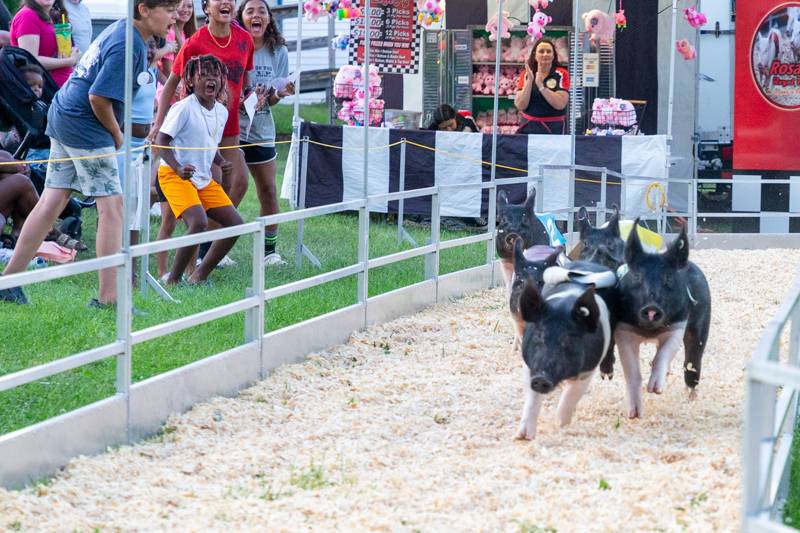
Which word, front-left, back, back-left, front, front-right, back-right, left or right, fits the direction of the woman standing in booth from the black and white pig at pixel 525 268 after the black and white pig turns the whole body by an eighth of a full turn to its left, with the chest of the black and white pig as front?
back-left

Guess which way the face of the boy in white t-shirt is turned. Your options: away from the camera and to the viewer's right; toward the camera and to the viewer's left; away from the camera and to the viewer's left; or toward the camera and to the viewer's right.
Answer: toward the camera and to the viewer's right

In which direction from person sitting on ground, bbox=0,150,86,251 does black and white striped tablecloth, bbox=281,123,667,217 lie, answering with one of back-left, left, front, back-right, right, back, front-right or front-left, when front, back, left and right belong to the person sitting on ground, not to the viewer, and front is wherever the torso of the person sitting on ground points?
front-left

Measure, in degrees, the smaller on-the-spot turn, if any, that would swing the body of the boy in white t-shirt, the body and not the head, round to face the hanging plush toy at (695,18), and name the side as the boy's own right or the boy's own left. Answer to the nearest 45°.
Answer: approximately 90° to the boy's own left

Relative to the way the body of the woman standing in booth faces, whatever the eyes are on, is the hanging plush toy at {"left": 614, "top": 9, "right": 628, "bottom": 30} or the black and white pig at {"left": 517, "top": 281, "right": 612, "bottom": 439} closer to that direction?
the black and white pig

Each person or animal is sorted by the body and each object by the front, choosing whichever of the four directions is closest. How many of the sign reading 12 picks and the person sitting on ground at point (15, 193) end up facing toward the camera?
1

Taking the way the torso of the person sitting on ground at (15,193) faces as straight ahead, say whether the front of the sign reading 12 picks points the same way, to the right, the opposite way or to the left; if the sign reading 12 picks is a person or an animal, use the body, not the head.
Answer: to the right

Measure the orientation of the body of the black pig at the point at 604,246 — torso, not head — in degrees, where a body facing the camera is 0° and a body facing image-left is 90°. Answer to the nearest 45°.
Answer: approximately 0°

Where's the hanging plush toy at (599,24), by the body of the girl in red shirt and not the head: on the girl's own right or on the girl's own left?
on the girl's own left

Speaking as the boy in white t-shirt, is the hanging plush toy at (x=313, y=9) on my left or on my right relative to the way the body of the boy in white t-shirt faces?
on my left

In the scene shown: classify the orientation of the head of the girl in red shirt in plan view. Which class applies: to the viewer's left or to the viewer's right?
to the viewer's right
